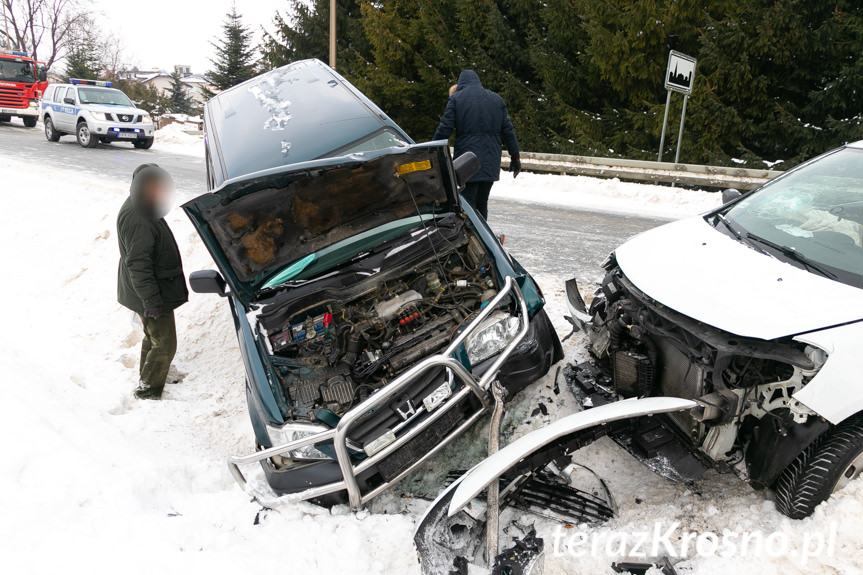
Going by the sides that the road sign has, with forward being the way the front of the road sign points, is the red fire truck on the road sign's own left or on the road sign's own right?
on the road sign's own right

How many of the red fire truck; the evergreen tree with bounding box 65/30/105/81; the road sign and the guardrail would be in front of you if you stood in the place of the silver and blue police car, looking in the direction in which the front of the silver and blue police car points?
2

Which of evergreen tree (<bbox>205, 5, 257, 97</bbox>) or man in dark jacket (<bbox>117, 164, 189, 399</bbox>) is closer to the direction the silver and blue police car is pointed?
the man in dark jacket

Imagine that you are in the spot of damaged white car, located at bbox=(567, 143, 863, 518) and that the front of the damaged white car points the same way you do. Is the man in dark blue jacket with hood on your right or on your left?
on your right

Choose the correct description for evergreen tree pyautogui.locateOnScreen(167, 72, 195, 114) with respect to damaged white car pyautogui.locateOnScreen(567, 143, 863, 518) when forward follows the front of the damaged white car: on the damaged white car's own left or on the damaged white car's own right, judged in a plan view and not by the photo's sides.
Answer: on the damaged white car's own right

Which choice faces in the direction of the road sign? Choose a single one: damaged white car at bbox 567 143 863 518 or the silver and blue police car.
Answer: the silver and blue police car

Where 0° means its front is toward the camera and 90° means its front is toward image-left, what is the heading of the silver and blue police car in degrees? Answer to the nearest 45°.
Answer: approximately 315°
